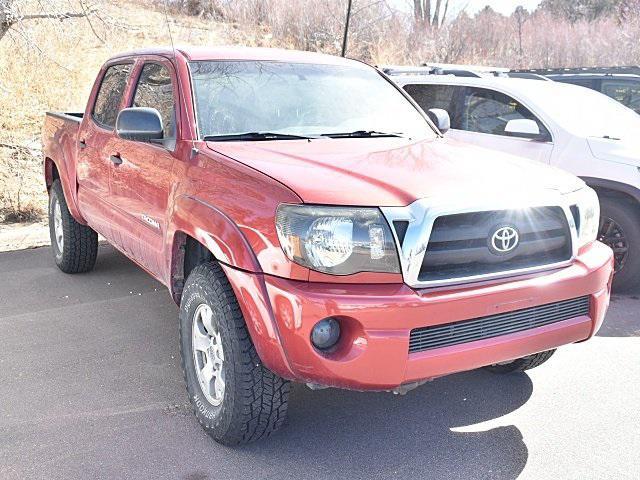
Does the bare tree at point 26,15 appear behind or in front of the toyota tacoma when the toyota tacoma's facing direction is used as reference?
behind

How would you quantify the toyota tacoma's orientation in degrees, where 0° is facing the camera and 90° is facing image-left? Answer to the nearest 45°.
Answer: approximately 315°

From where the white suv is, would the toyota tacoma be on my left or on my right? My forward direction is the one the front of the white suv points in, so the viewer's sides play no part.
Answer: on my right

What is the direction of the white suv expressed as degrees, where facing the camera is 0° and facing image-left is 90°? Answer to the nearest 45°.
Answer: approximately 315°

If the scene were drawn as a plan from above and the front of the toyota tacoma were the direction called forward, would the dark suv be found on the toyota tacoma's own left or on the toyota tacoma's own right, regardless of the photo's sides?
on the toyota tacoma's own left

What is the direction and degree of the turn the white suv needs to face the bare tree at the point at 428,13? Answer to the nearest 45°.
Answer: approximately 135° to its left

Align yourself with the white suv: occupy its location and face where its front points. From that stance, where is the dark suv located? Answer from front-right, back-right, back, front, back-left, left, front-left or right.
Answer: back-left

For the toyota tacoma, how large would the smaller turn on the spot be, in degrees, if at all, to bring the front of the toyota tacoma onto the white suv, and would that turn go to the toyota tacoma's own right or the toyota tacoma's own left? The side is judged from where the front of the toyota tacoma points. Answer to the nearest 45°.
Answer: approximately 90° to the toyota tacoma's own left

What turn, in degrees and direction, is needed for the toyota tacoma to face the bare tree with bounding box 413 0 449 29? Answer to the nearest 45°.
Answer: approximately 135° to its left
